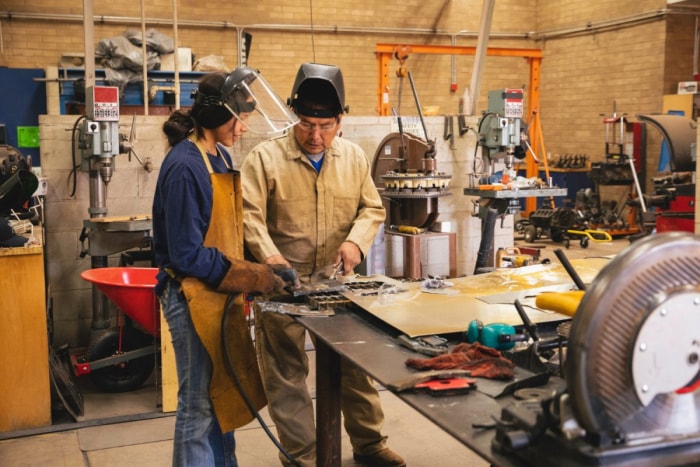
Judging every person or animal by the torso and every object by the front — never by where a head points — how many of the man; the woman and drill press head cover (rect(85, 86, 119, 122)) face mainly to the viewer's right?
1

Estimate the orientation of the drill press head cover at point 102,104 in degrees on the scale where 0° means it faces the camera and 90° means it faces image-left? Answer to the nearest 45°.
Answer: approximately 0°

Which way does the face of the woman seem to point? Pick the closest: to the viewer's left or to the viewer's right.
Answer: to the viewer's right

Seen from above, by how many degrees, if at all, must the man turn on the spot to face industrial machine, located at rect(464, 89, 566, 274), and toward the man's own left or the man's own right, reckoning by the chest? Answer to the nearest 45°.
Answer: approximately 135° to the man's own left

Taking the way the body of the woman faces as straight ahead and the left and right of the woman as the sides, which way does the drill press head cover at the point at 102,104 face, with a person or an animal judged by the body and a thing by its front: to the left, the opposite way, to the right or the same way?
to the right

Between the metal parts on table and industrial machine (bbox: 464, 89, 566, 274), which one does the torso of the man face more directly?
the metal parts on table

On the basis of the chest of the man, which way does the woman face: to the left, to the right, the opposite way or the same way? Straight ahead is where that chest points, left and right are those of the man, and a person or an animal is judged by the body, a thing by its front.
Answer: to the left

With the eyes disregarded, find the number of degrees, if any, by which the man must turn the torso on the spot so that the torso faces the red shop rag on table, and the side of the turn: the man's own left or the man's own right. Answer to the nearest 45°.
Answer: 0° — they already face it

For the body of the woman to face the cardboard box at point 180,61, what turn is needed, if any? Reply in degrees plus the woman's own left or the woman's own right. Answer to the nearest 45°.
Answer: approximately 90° to the woman's own left

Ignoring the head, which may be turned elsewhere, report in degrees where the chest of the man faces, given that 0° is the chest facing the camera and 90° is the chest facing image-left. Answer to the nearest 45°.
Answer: approximately 0°

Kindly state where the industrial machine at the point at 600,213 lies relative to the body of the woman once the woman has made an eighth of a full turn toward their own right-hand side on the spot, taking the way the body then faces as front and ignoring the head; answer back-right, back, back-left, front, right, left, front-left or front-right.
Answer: left

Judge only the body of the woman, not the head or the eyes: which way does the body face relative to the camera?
to the viewer's right

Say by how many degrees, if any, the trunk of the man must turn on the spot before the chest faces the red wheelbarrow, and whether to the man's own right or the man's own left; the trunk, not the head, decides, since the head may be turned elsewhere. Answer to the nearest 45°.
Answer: approximately 135° to the man's own right

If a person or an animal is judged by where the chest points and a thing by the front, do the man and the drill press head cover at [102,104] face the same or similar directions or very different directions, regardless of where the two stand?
same or similar directions

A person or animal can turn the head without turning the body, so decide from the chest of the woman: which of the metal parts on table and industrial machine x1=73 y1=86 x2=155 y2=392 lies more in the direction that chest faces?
the metal parts on table
